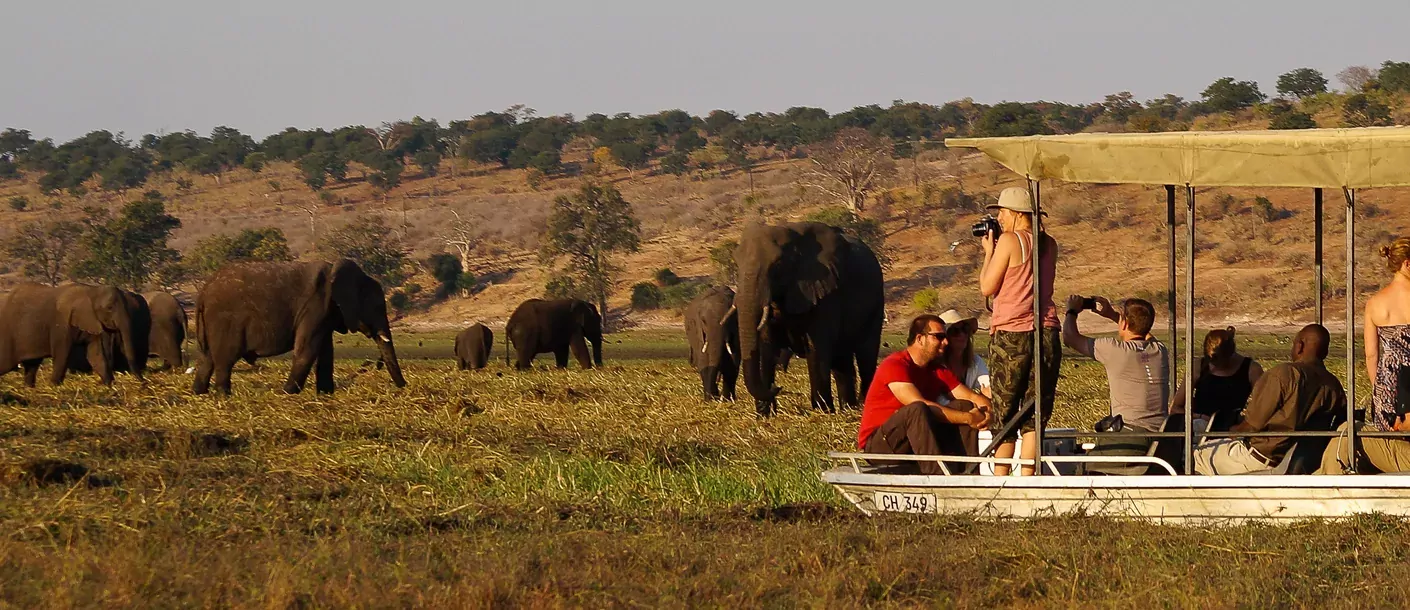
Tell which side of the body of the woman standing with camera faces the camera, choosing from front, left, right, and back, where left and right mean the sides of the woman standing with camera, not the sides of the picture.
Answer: left

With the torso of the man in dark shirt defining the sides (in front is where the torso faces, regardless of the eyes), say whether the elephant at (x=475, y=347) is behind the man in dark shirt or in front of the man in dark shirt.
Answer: in front

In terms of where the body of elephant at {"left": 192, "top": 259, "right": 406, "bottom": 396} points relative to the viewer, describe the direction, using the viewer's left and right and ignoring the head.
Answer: facing to the right of the viewer

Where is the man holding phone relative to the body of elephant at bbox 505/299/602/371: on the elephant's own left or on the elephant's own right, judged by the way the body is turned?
on the elephant's own right

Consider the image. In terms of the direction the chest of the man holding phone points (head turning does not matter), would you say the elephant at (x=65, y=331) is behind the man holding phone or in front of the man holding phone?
in front

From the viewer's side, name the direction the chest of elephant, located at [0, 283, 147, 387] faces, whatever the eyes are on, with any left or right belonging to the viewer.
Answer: facing to the right of the viewer

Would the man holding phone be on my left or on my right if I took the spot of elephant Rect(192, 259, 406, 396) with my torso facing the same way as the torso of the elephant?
on my right

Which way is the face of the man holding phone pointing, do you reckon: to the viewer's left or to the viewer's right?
to the viewer's left

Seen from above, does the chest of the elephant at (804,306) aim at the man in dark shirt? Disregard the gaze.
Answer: no

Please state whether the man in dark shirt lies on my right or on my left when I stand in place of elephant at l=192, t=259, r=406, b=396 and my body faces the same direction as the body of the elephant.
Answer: on my right

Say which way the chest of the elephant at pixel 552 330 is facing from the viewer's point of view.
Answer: to the viewer's right

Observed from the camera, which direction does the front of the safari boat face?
facing to the left of the viewer

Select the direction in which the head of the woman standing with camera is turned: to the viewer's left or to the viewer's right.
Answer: to the viewer's left
